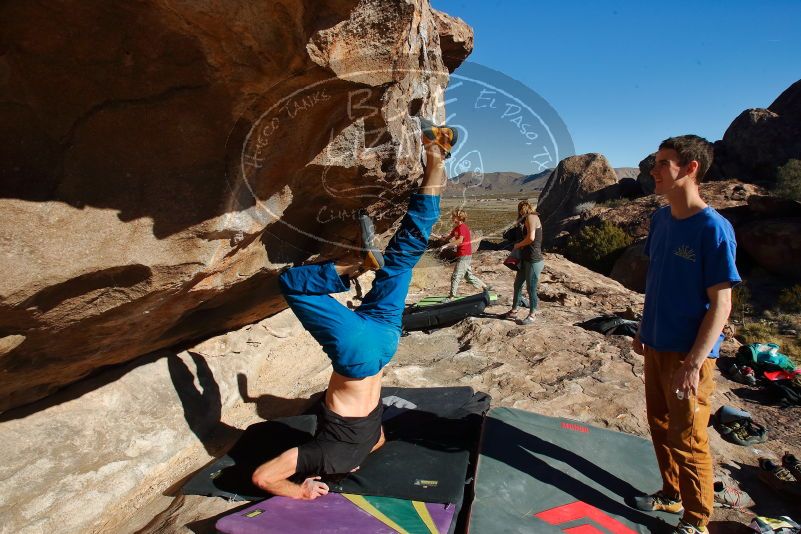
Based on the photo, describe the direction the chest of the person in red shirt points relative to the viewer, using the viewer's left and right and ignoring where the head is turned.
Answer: facing to the left of the viewer

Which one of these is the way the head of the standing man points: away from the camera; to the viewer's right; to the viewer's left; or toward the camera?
to the viewer's left

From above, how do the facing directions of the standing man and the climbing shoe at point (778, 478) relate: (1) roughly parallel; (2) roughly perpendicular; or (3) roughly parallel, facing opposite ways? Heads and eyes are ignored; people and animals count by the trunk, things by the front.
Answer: roughly perpendicular

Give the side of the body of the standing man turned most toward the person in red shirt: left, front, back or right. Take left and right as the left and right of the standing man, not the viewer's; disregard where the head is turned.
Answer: right

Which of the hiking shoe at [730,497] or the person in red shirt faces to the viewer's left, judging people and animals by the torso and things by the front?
the person in red shirt
